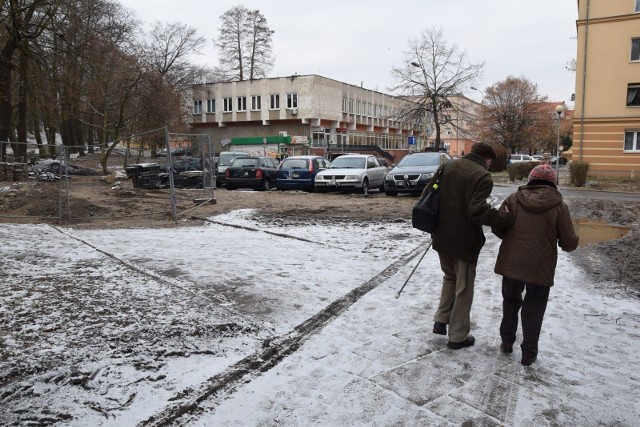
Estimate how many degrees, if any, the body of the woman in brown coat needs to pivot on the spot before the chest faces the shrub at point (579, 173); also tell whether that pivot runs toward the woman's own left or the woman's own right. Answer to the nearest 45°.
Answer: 0° — they already face it

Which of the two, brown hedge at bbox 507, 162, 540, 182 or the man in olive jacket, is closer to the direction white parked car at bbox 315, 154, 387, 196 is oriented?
the man in olive jacket

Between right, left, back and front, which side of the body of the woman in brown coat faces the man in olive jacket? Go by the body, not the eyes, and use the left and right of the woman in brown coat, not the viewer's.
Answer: left

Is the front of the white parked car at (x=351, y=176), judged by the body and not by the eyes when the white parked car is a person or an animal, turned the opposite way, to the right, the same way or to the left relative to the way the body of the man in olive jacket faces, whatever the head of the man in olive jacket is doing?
the opposite way

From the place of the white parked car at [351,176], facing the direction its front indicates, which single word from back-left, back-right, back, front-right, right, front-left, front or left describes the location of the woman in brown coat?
front-left

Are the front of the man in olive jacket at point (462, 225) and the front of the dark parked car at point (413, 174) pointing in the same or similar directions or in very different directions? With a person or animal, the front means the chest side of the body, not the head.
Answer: very different directions

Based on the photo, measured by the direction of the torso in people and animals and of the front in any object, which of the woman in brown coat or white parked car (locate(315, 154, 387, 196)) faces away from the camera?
the woman in brown coat

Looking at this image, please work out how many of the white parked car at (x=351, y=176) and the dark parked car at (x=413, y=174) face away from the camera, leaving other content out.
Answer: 0

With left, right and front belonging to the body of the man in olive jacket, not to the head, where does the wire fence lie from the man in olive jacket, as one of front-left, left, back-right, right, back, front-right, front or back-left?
left

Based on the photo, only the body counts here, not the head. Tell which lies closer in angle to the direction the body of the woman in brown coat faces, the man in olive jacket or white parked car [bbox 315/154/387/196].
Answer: the white parked car

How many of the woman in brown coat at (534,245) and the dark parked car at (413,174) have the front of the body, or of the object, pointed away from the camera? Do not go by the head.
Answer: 1

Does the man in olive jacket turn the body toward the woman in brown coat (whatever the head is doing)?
no

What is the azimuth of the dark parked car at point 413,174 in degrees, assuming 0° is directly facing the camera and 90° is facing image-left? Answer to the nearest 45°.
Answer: approximately 45°

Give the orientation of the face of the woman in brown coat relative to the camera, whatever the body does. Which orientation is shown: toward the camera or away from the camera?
away from the camera

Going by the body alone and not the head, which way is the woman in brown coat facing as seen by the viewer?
away from the camera

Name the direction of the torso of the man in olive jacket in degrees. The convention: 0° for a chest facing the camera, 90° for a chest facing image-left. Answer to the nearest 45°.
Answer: approximately 225°

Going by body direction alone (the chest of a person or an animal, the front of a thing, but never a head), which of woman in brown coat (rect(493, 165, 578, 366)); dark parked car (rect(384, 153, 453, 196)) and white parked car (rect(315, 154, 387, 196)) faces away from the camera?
the woman in brown coat

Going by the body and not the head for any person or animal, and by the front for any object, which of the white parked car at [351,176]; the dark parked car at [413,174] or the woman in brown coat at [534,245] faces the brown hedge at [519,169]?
the woman in brown coat
